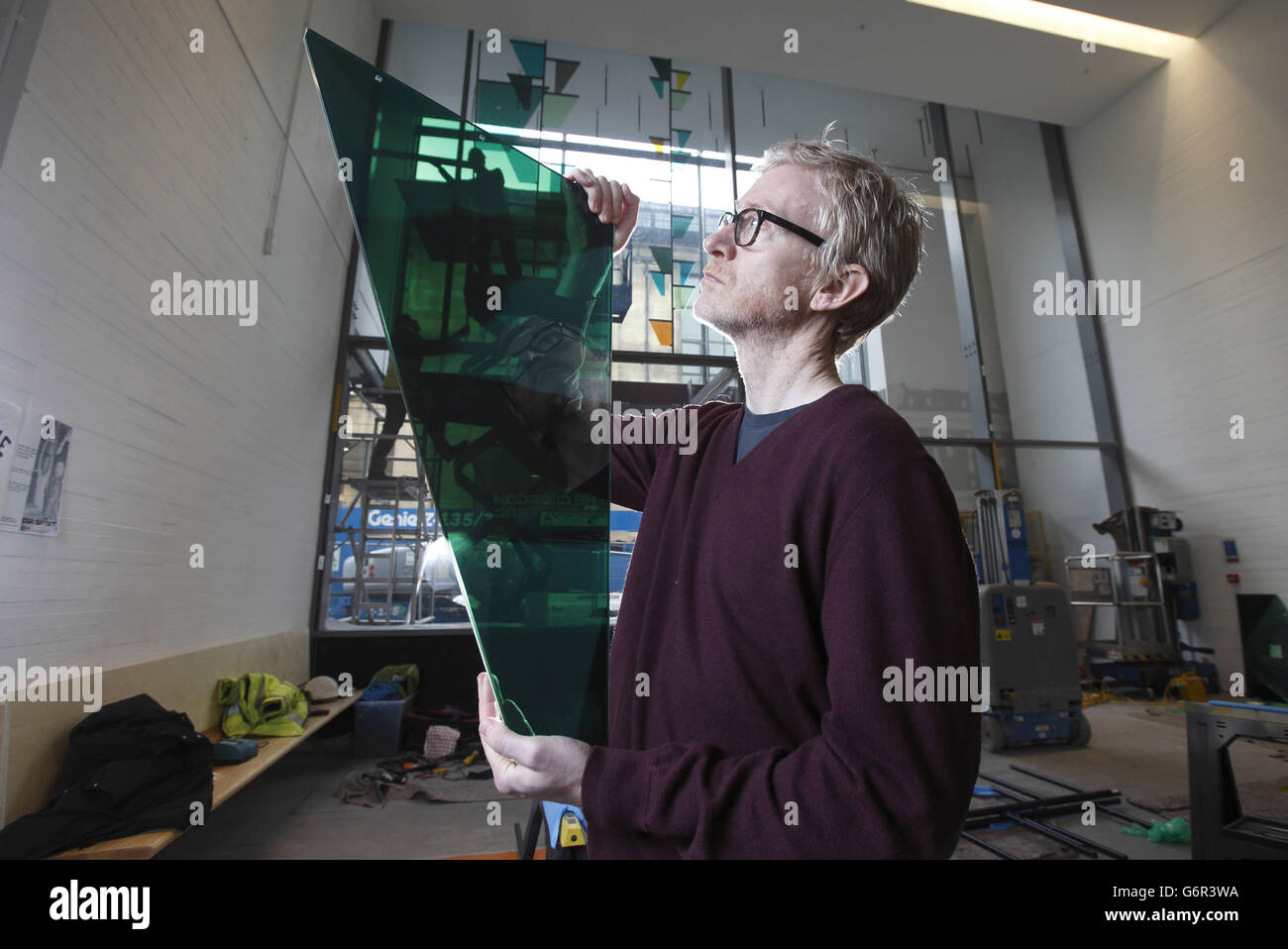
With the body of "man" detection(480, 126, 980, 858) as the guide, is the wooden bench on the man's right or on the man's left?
on the man's right

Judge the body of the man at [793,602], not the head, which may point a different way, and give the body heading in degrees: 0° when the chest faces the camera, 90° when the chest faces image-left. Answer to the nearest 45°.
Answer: approximately 45°

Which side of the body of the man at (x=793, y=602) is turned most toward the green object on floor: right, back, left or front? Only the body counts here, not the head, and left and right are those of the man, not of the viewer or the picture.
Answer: back

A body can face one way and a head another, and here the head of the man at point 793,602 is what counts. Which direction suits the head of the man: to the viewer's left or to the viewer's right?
to the viewer's left

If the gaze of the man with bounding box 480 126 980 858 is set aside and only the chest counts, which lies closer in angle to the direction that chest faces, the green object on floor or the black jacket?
the black jacket

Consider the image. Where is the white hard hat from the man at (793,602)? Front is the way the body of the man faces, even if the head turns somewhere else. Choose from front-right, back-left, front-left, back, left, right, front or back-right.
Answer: right

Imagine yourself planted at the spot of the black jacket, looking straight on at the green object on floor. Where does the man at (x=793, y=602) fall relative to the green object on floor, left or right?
right
